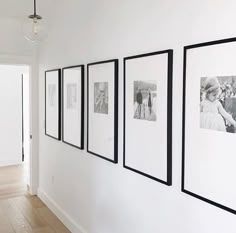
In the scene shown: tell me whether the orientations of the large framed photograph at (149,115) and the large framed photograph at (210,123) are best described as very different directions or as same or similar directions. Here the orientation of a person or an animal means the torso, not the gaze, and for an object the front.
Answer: same or similar directions

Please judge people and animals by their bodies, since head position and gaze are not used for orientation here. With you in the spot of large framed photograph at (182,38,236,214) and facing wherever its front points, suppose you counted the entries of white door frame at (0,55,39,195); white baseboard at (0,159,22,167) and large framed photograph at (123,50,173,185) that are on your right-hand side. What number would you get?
3

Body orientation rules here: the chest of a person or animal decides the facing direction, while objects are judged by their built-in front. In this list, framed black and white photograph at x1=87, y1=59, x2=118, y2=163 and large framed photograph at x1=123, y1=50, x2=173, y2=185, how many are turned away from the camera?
0

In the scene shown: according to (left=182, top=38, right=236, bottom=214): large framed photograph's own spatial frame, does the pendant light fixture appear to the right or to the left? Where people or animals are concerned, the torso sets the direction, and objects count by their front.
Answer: on its right

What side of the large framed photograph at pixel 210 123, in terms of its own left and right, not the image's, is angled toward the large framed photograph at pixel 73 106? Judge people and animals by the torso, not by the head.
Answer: right

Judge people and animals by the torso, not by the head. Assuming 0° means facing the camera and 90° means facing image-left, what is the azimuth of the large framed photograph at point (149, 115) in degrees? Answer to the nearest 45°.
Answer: approximately 45°

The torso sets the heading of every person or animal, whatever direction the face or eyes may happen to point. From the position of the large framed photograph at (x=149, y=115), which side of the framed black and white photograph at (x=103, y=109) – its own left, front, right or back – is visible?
left

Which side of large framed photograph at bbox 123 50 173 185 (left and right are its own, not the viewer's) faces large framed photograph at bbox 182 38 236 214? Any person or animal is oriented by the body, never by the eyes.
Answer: left

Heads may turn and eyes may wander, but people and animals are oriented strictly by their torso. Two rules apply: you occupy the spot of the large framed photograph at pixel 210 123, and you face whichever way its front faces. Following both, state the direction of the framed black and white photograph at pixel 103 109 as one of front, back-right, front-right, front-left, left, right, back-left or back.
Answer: right

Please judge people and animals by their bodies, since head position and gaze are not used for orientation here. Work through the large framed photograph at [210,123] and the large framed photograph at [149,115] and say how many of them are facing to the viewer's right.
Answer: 0

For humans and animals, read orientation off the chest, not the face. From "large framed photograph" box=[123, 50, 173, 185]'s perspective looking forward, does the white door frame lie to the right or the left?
on its right

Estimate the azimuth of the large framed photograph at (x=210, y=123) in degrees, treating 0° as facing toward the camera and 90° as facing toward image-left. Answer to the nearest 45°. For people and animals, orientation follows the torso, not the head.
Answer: approximately 45°

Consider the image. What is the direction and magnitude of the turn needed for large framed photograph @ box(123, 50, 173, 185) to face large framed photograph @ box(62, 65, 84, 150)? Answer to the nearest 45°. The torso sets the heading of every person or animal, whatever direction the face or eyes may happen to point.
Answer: approximately 90° to its right

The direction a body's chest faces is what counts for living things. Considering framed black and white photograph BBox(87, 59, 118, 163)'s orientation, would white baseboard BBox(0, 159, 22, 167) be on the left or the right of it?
on its right

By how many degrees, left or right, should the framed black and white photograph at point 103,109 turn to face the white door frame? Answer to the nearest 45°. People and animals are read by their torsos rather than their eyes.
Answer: approximately 90° to its right

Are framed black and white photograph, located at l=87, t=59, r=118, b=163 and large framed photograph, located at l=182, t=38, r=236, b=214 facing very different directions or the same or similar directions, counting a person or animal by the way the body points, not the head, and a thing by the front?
same or similar directions
